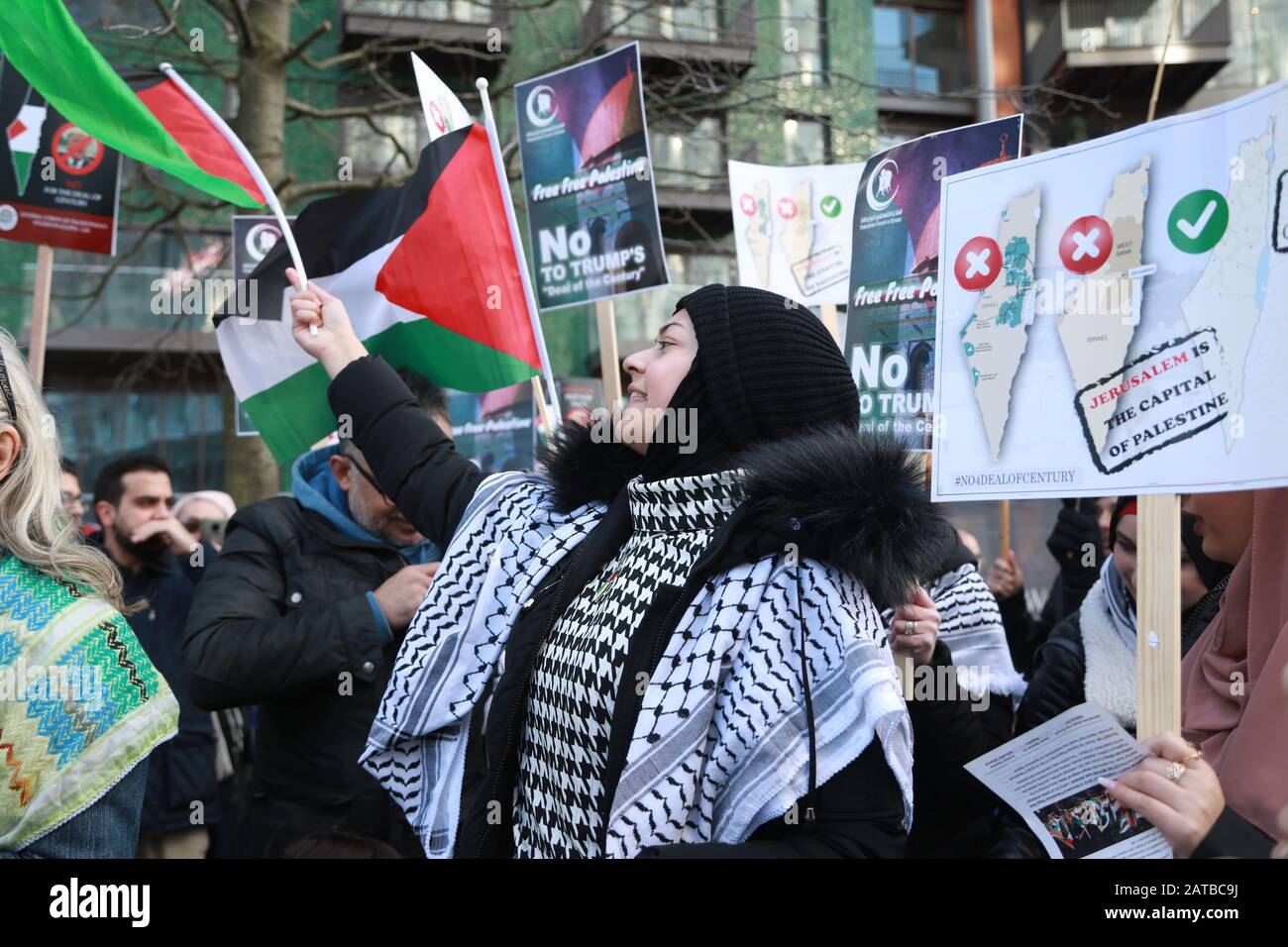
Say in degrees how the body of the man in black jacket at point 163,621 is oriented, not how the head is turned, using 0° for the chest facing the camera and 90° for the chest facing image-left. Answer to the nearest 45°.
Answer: approximately 315°
